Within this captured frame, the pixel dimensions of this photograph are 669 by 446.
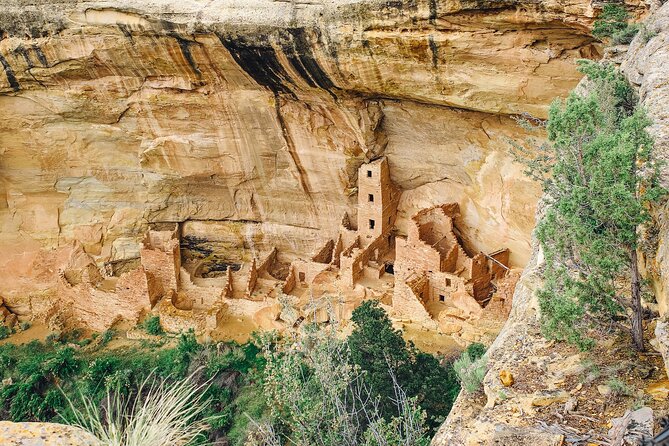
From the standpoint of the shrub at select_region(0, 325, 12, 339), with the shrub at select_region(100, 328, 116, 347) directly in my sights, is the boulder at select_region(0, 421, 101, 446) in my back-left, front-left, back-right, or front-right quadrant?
front-right

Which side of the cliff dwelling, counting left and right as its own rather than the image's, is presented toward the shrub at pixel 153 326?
right

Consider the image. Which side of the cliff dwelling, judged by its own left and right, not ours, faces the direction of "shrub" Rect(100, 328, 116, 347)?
right

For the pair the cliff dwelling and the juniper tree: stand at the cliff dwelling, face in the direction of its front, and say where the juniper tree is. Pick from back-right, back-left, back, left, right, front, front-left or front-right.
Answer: front

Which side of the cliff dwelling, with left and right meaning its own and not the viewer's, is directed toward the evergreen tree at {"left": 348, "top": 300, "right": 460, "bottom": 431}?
front

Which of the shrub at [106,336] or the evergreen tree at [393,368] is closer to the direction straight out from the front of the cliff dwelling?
the evergreen tree

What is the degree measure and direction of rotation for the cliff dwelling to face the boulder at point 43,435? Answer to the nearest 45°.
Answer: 0° — it already faces it

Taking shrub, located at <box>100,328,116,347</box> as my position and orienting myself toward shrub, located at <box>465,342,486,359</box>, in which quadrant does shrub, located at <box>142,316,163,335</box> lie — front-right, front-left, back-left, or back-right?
front-left

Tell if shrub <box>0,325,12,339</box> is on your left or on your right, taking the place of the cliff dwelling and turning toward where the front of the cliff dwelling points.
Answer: on your right

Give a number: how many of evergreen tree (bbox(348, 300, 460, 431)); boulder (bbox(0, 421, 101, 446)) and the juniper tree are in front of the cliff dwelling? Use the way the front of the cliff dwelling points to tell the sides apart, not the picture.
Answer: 3

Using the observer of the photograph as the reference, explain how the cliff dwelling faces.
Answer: facing the viewer

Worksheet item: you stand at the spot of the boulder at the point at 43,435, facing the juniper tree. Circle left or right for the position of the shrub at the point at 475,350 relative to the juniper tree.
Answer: left
